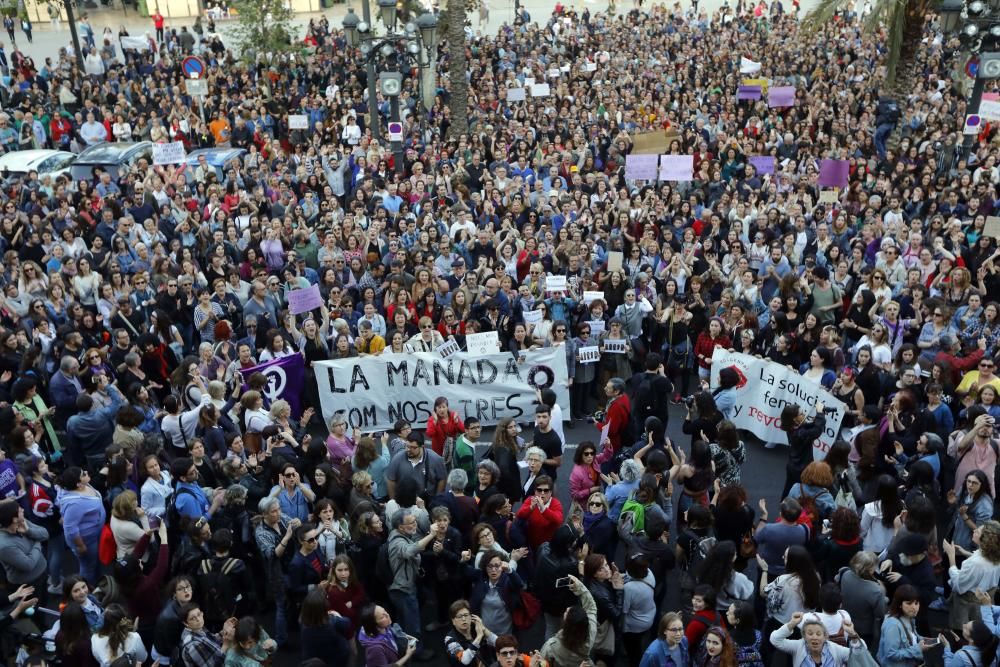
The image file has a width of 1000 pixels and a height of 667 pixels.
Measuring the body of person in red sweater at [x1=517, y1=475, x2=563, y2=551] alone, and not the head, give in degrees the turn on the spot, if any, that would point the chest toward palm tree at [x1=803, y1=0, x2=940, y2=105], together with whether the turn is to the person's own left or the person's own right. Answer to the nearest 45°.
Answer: approximately 135° to the person's own left

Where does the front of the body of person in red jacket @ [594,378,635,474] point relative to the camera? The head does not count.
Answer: to the viewer's left

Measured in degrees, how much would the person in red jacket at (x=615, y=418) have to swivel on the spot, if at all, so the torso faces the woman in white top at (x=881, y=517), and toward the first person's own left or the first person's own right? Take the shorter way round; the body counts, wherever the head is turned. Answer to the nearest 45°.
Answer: approximately 135° to the first person's own left

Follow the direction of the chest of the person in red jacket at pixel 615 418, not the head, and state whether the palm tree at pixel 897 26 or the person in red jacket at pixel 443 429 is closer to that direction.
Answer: the person in red jacket

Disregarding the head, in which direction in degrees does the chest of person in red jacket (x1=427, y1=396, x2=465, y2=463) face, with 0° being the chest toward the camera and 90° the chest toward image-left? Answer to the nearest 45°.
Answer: approximately 0°
